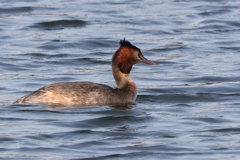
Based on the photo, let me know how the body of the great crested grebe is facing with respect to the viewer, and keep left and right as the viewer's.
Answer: facing to the right of the viewer
